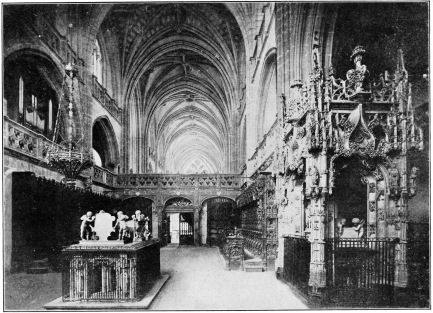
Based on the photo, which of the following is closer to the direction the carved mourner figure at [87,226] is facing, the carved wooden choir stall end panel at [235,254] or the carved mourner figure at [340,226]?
the carved mourner figure
